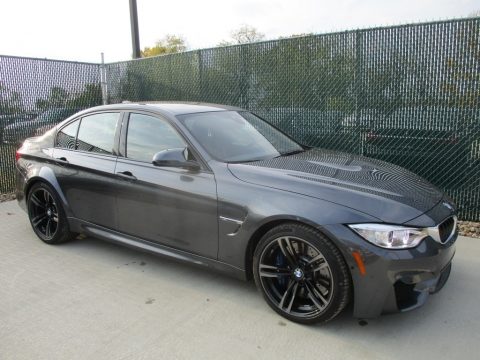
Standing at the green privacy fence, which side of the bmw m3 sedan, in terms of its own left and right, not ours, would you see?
left

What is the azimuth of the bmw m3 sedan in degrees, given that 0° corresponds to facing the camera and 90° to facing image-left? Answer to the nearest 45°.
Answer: approximately 315°

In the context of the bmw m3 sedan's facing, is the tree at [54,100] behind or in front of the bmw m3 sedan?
behind

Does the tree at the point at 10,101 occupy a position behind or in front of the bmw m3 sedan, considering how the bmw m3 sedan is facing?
behind

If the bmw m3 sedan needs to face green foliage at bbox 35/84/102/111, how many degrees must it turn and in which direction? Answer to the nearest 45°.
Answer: approximately 180°

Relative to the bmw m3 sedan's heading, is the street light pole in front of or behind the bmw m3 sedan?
behind
